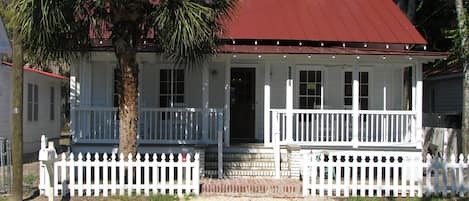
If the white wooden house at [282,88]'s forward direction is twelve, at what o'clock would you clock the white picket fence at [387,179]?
The white picket fence is roughly at 11 o'clock from the white wooden house.

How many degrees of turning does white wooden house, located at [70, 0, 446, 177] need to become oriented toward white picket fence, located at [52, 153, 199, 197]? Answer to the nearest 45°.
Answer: approximately 45° to its right

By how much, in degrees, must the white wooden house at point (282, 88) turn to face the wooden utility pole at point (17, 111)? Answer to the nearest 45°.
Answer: approximately 45° to its right

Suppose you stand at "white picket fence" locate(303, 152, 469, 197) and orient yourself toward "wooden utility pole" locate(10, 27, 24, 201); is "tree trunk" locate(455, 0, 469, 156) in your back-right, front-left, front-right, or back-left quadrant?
back-right

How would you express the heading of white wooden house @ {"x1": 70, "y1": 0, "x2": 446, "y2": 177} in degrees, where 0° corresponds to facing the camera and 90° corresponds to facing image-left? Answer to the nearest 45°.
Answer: approximately 0°

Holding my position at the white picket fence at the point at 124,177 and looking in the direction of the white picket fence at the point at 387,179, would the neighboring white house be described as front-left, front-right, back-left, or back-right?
back-left

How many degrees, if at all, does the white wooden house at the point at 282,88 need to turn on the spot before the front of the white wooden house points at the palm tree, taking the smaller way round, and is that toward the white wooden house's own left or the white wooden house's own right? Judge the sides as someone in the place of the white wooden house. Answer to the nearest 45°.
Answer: approximately 45° to the white wooden house's own right

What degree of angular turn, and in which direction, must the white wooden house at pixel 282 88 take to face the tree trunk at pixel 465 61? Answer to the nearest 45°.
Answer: approximately 90° to its left

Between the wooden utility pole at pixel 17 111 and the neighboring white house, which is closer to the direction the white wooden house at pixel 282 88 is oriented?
the wooden utility pole
